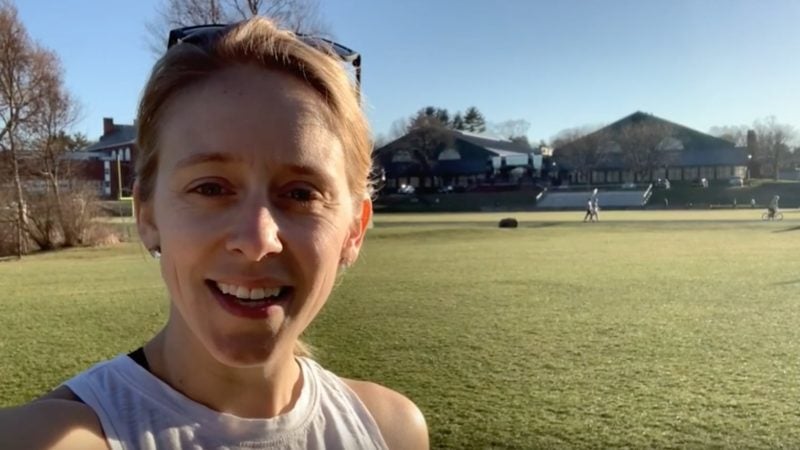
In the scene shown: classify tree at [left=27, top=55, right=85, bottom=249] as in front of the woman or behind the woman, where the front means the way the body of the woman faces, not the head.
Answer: behind

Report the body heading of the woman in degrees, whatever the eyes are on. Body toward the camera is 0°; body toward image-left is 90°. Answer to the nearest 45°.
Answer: approximately 0°

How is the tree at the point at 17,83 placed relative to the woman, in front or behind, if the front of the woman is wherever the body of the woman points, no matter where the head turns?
behind
